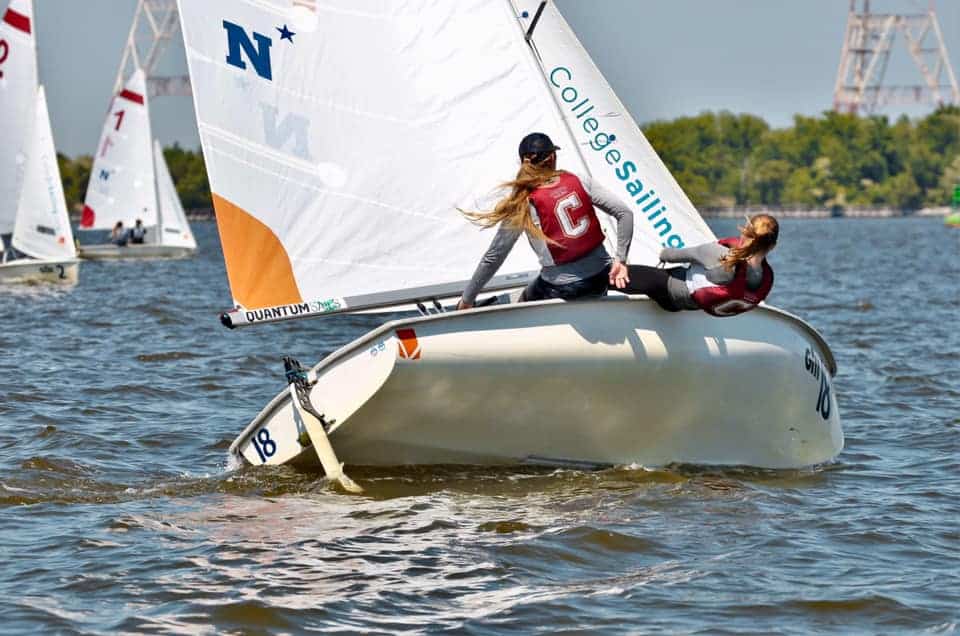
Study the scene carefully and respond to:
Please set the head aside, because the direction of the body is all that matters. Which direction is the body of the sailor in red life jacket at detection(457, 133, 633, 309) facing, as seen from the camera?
away from the camera

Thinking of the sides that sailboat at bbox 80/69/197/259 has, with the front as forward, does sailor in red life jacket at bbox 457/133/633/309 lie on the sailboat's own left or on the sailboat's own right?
on the sailboat's own right

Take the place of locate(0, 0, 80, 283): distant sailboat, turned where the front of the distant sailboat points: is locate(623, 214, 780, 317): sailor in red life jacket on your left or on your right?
on your right

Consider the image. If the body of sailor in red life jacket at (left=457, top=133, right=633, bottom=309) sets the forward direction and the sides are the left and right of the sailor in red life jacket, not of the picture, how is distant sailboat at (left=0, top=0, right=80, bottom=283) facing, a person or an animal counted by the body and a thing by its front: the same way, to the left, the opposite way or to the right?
to the right

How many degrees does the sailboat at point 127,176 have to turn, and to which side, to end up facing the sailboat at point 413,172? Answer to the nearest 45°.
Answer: approximately 90° to its right

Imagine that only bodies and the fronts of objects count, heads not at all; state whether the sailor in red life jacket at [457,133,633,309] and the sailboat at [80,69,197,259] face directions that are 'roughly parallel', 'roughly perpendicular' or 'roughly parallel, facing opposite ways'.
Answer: roughly perpendicular

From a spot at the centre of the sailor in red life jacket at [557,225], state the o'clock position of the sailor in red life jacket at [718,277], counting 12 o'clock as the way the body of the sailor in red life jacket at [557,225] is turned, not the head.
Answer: the sailor in red life jacket at [718,277] is roughly at 3 o'clock from the sailor in red life jacket at [557,225].

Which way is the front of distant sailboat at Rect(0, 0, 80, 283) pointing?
to the viewer's right

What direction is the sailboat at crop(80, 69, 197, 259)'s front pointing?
to the viewer's right

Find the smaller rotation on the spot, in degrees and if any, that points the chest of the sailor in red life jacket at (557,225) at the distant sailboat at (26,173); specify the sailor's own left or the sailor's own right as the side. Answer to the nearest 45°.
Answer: approximately 45° to the sailor's own left
